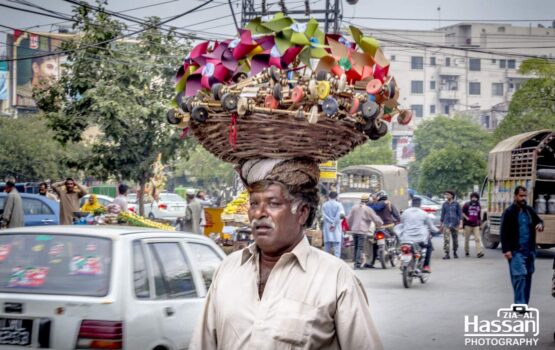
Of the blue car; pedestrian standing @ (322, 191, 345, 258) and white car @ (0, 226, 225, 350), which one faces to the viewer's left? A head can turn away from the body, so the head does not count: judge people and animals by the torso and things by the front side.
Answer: the blue car
